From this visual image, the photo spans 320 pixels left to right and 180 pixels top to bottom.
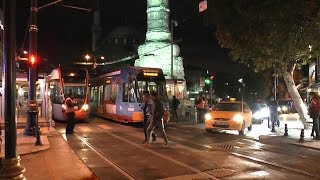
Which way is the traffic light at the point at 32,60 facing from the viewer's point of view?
toward the camera

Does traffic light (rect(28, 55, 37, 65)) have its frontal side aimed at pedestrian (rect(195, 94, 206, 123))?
no

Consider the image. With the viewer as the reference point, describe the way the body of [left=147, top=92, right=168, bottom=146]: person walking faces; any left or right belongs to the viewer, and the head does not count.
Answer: facing to the left of the viewer

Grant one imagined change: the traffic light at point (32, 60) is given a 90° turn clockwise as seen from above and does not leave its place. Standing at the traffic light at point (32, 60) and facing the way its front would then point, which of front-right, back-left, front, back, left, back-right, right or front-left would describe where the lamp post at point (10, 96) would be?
left

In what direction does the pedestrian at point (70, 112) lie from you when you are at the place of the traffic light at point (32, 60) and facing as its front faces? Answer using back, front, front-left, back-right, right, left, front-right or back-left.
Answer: back-left

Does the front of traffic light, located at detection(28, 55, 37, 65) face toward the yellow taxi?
no

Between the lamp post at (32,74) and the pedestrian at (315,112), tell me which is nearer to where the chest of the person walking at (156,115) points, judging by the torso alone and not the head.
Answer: the lamp post

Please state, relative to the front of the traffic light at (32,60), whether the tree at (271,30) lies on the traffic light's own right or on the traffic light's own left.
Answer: on the traffic light's own left

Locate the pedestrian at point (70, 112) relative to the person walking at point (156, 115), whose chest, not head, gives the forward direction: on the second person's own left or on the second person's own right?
on the second person's own right

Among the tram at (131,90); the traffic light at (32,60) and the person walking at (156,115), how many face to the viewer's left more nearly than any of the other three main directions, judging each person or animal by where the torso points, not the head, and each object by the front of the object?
1
